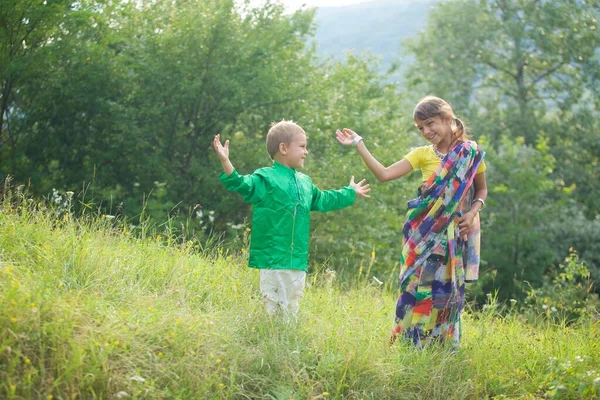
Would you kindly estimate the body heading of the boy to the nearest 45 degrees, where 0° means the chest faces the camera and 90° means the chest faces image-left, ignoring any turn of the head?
approximately 315°

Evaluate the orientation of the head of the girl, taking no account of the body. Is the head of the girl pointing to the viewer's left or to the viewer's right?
to the viewer's left

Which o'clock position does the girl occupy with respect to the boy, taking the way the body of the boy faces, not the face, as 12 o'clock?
The girl is roughly at 10 o'clock from the boy.

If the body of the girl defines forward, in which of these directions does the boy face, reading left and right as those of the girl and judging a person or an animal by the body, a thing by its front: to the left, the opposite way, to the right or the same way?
to the left

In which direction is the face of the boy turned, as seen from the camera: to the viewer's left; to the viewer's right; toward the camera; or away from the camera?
to the viewer's right

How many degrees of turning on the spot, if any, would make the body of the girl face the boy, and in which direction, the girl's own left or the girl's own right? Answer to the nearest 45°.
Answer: approximately 45° to the girl's own right

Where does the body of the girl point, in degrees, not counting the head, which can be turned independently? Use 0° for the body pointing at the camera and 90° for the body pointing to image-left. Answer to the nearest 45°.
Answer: approximately 45°
